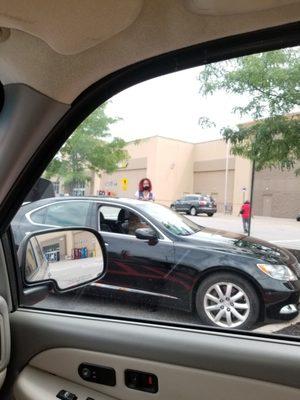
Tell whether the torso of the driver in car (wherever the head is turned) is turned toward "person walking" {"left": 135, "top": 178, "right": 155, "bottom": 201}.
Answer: no

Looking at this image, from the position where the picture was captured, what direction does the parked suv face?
facing away from the viewer and to the left of the viewer

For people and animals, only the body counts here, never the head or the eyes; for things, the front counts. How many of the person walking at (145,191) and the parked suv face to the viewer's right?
0

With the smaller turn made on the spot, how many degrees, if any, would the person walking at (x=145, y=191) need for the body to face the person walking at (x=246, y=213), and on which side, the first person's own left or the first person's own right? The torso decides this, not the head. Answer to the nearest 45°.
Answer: approximately 135° to the first person's own left

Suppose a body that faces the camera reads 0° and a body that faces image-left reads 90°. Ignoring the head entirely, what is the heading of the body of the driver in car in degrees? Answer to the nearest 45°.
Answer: approximately 270°

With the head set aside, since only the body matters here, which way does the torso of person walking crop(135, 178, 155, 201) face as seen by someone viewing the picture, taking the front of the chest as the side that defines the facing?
toward the camera

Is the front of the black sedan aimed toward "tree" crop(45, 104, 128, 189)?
no

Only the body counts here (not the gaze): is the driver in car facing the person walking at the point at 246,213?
no

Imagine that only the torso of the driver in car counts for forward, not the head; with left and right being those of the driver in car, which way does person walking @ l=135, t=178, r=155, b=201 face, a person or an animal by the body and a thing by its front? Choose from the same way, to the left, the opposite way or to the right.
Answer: to the right

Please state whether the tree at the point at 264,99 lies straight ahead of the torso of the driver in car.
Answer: no

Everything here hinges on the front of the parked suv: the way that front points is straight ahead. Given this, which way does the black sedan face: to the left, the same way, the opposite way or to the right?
the opposite way
